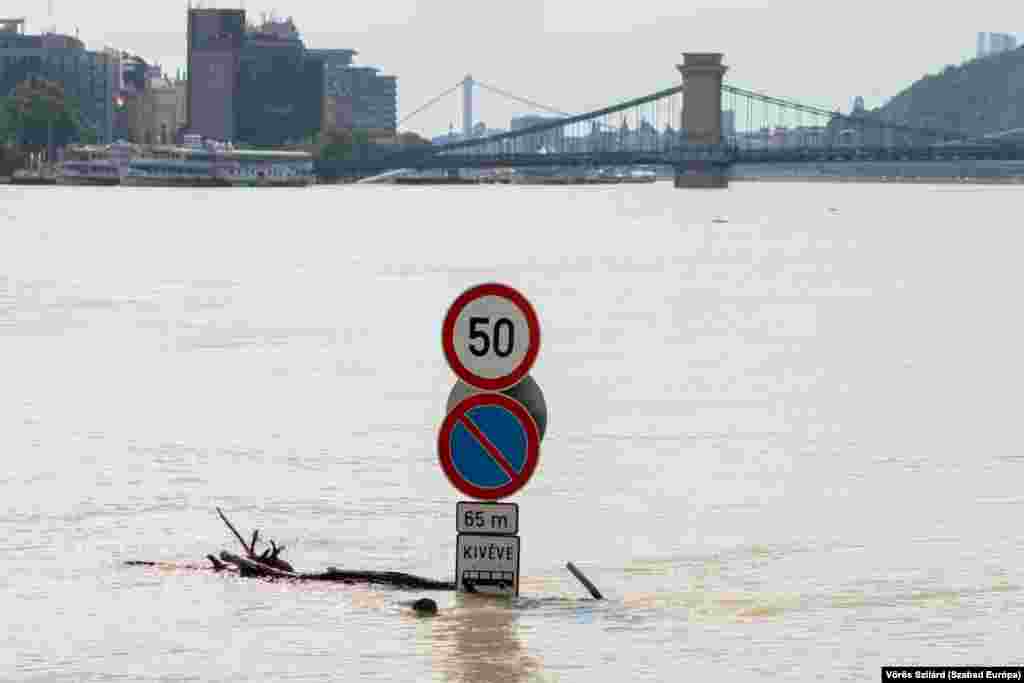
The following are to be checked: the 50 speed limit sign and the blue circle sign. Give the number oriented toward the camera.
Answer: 2

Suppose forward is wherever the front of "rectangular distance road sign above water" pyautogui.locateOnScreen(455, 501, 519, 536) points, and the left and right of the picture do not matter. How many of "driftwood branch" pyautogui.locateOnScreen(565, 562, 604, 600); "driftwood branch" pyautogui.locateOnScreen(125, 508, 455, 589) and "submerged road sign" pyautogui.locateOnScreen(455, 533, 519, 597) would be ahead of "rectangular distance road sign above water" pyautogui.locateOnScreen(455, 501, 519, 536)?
0

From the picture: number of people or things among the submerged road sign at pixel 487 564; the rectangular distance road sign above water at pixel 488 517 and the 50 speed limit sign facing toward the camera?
3

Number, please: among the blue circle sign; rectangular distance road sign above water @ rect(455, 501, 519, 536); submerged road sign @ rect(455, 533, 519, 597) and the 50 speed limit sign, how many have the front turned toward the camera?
4

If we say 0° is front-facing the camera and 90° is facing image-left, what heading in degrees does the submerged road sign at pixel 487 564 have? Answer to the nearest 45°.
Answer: approximately 0°

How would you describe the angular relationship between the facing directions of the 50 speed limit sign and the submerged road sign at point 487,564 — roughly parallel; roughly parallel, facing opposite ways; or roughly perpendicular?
roughly parallel

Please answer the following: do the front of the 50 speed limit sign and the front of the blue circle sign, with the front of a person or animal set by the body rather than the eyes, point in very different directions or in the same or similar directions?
same or similar directions

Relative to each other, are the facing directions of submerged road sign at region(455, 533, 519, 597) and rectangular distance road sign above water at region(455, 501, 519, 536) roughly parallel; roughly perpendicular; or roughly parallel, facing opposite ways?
roughly parallel

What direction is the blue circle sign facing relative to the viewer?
toward the camera

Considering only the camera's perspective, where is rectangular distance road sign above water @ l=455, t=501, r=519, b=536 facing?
facing the viewer
